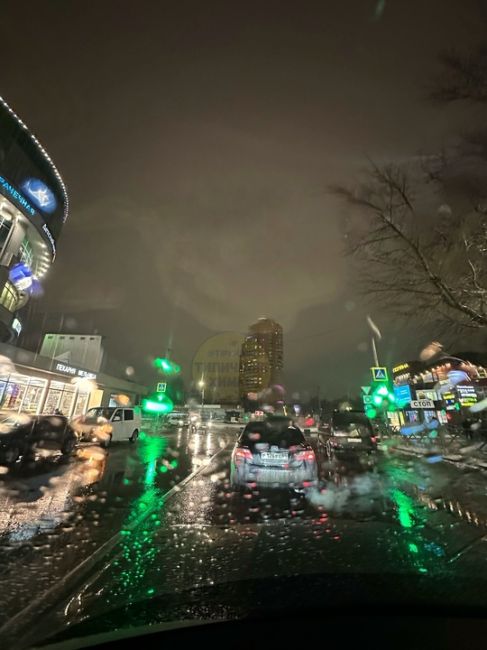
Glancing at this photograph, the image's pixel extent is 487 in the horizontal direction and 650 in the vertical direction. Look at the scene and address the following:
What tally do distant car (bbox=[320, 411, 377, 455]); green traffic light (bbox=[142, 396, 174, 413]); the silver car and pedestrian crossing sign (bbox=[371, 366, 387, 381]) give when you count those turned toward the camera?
2

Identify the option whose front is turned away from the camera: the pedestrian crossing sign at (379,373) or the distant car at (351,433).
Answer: the distant car

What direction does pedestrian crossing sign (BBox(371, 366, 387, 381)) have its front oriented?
toward the camera

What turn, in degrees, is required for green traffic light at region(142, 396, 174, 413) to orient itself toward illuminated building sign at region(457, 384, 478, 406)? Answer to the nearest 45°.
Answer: approximately 45° to its left

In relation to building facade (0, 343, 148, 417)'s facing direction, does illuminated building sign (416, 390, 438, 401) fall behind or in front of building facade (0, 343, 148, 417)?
in front

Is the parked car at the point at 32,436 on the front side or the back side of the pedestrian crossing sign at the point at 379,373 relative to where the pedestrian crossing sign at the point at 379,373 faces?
on the front side

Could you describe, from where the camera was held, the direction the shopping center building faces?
facing the viewer and to the right of the viewer

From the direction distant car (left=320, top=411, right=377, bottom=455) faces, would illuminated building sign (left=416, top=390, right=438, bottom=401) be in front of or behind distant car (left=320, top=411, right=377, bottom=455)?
in front

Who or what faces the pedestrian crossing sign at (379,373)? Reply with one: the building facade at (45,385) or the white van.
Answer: the building facade

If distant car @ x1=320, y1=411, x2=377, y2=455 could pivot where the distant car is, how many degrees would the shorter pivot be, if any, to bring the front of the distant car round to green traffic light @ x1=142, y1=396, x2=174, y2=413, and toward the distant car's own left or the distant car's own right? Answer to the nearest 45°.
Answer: approximately 45° to the distant car's own left

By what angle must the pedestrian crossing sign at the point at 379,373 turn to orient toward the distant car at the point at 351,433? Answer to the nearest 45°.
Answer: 0° — it already faces it

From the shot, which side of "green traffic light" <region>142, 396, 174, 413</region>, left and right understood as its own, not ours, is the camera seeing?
front

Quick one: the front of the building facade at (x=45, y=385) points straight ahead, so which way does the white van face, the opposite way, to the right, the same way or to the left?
to the right

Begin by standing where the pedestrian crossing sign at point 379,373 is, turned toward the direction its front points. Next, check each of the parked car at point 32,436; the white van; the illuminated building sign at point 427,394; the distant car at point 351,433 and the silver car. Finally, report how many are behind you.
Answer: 1
